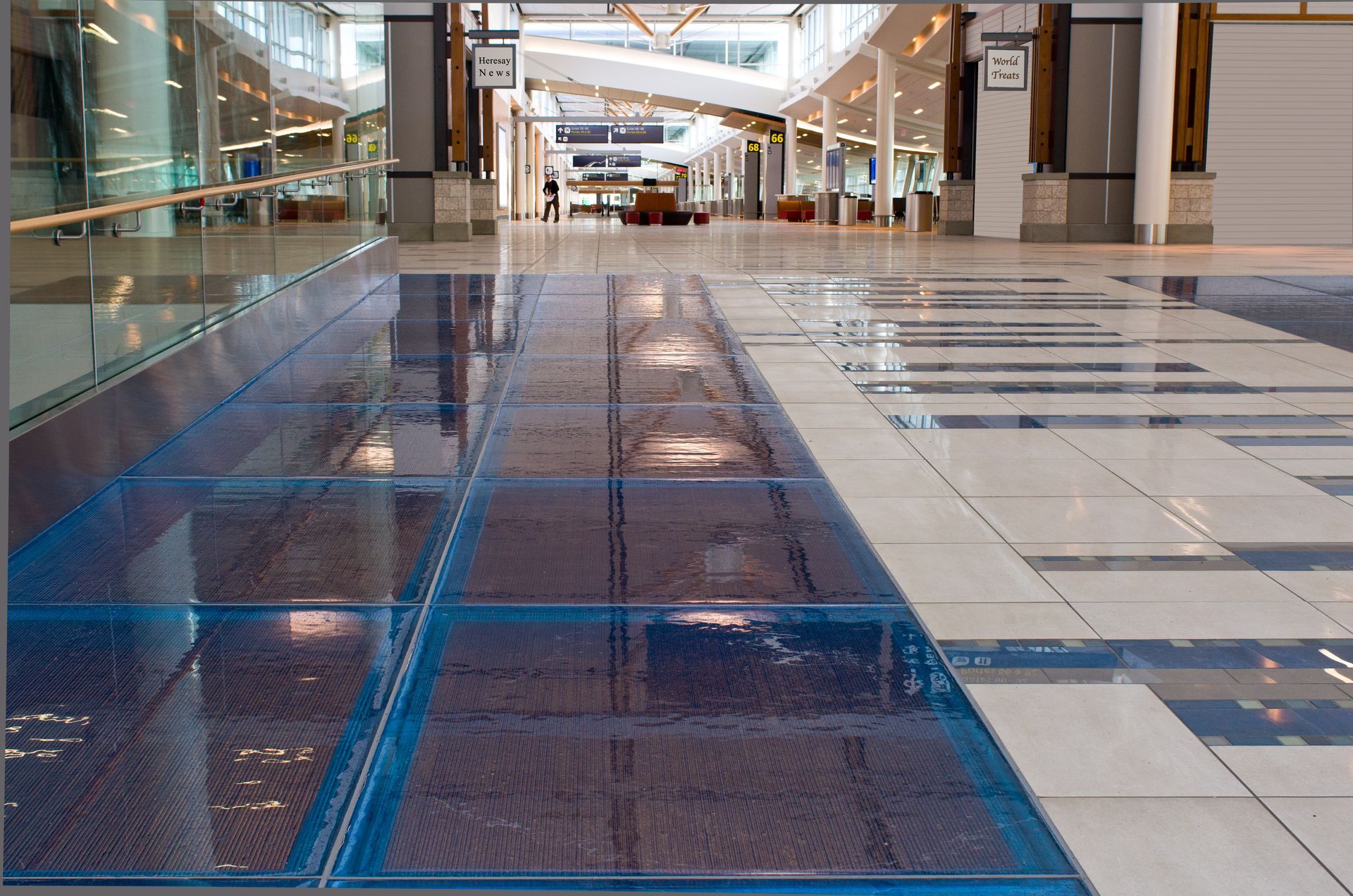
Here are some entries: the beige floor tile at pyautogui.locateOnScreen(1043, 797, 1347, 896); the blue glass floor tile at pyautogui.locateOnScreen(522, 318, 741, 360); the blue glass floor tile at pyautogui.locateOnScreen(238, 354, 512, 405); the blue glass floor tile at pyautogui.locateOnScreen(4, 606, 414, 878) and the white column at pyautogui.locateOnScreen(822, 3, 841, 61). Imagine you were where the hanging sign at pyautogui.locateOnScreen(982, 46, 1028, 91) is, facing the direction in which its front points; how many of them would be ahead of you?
4

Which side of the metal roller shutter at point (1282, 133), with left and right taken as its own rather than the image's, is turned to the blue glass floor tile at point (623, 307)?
front

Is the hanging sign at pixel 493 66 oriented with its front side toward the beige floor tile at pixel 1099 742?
yes

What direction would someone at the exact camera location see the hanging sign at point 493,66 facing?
facing the viewer

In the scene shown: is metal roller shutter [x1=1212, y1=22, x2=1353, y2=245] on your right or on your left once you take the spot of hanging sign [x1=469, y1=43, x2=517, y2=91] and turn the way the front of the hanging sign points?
on your left

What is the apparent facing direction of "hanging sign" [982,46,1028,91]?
toward the camera

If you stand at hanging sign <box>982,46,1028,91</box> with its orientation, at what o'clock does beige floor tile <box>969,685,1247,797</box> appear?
The beige floor tile is roughly at 12 o'clock from the hanging sign.

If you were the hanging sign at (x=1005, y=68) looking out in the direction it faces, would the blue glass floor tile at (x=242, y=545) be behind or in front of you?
in front

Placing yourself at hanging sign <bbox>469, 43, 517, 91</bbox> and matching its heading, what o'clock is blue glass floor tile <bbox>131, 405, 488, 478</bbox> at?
The blue glass floor tile is roughly at 12 o'clock from the hanging sign.

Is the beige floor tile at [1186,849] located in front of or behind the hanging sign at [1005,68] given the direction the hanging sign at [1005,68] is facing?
in front

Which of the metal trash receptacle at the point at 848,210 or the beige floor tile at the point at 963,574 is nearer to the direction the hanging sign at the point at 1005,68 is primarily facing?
the beige floor tile
